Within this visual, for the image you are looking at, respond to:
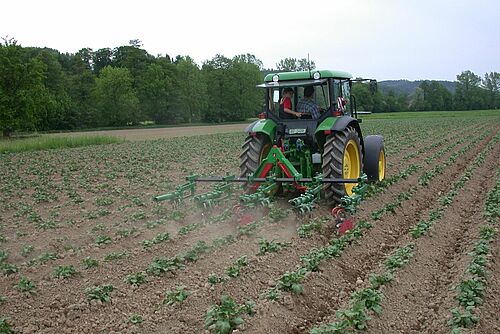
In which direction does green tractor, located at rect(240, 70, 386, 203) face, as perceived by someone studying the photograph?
facing away from the viewer and to the right of the viewer

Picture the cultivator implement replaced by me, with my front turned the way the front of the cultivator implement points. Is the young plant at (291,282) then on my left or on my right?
on my right

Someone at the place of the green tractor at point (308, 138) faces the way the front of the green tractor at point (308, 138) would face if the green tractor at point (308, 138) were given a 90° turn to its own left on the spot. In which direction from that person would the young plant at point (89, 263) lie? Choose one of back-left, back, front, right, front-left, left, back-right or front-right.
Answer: left

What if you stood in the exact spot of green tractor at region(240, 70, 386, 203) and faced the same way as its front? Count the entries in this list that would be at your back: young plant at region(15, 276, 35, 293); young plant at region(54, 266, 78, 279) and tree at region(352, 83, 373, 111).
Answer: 2

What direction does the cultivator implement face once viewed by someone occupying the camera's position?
facing away from the viewer and to the right of the viewer

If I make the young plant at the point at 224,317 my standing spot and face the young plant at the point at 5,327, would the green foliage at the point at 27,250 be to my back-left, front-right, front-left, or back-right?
front-right

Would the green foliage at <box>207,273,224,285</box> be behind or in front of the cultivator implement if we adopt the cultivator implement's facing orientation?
behind

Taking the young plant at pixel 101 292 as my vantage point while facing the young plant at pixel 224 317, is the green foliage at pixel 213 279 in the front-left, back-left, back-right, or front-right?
front-left

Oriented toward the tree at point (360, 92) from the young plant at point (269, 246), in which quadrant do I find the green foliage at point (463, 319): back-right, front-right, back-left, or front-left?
back-right

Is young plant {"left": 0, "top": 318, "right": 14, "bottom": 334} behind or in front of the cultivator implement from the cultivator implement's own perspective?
behind

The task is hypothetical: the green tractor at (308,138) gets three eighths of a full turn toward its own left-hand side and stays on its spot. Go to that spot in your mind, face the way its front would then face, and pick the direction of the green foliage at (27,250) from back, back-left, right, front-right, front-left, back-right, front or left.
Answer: front-left

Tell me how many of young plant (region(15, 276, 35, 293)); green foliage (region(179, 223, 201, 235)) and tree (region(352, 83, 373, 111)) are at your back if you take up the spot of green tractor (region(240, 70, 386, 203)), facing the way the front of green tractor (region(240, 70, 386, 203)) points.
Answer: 2
